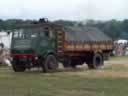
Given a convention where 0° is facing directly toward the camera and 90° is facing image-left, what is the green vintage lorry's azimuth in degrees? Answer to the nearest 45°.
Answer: approximately 45°
